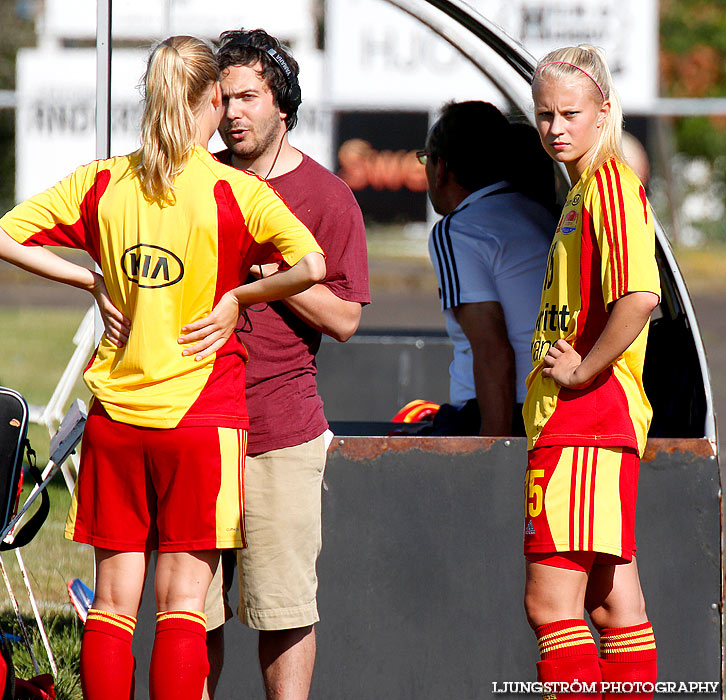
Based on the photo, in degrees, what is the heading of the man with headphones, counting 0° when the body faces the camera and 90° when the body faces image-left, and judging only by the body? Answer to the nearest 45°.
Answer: approximately 45°

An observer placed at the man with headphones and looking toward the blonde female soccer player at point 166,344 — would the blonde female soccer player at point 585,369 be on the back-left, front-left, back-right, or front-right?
back-left

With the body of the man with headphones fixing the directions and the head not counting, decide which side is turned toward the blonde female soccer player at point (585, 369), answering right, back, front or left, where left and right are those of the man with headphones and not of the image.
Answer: left
